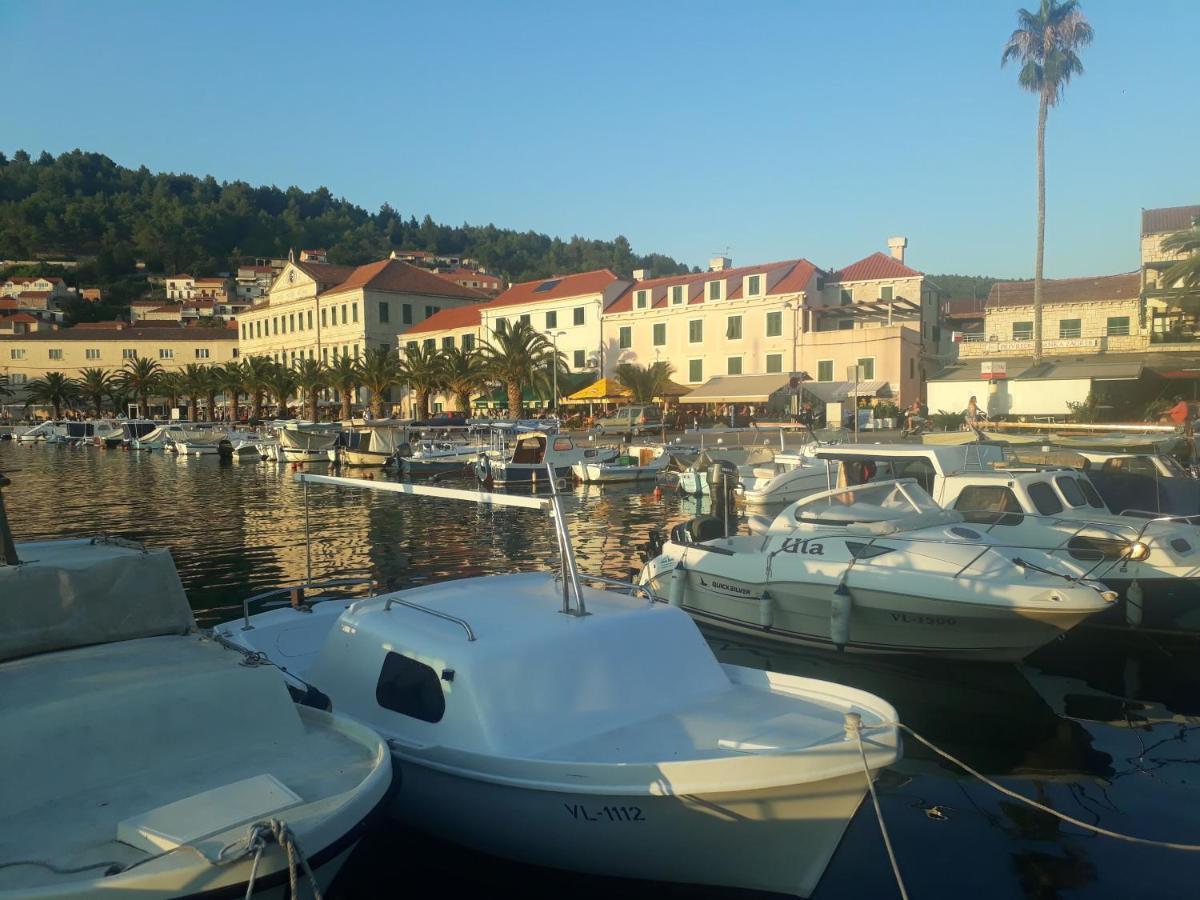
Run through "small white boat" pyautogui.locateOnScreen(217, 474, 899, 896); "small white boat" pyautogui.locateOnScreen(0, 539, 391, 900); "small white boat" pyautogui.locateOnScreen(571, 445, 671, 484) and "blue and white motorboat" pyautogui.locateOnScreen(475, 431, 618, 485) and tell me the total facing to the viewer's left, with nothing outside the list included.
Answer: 0

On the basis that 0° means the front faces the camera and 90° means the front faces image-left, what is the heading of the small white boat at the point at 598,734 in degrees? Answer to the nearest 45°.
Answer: approximately 315°

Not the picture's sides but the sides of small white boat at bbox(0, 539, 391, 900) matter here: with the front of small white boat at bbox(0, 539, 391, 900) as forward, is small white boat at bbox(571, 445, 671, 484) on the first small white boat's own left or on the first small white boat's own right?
on the first small white boat's own left

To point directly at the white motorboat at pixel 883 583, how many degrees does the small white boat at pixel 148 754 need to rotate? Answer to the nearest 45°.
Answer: approximately 45° to its left

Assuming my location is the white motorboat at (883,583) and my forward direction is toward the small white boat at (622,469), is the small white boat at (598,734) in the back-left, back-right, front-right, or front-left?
back-left

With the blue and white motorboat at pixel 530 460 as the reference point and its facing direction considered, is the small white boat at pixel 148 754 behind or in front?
behind

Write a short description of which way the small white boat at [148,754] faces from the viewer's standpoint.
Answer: facing the viewer and to the right of the viewer

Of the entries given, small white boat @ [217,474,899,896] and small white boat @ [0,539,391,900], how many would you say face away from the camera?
0

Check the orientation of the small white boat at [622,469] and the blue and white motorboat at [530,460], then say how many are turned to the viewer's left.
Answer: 0

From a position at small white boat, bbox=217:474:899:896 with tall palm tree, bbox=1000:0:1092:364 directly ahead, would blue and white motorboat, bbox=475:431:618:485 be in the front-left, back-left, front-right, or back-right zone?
front-left

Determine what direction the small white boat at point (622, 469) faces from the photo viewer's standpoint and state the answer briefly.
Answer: facing away from the viewer and to the right of the viewer

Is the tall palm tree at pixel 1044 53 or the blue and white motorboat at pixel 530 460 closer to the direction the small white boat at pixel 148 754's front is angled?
the tall palm tree

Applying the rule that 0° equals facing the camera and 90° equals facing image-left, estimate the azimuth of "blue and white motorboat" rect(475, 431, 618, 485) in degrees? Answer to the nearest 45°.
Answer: approximately 225°

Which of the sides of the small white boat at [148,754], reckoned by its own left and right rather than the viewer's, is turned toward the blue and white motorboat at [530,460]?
left

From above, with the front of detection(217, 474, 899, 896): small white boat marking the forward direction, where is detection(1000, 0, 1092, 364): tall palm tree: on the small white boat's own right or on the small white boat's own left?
on the small white boat's own left
